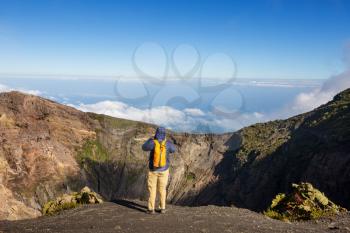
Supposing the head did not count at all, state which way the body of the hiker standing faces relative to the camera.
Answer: away from the camera

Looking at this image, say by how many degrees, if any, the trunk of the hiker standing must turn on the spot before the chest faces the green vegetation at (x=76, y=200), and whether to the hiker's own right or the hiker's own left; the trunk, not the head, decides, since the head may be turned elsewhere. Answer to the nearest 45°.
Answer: approximately 45° to the hiker's own left
